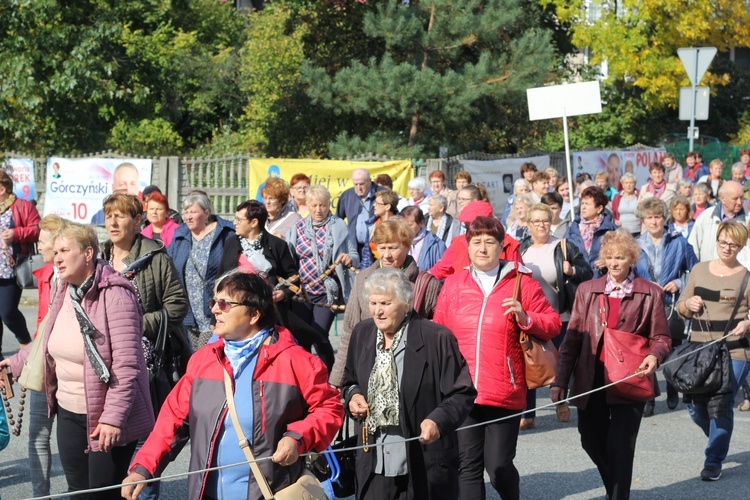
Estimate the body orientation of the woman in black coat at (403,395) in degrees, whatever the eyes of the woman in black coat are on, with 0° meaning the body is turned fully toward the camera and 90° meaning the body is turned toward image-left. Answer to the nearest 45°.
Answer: approximately 45°

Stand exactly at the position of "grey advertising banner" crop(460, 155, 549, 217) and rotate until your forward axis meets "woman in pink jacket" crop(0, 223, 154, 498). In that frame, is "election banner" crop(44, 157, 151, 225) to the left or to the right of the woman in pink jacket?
right

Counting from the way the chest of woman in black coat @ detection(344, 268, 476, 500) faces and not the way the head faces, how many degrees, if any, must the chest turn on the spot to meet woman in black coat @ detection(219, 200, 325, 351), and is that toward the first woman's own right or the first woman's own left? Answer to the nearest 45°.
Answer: approximately 135° to the first woman's own right

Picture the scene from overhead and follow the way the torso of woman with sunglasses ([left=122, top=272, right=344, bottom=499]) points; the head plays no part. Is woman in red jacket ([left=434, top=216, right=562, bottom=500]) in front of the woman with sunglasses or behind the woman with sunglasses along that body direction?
behind

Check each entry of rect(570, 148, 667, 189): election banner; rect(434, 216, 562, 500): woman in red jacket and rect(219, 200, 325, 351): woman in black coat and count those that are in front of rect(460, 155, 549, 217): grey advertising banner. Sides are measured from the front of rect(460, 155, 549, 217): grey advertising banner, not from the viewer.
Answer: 2

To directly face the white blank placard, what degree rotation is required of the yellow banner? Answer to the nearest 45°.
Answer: approximately 45° to its left

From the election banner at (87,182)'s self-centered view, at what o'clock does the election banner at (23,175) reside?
the election banner at (23,175) is roughly at 4 o'clock from the election banner at (87,182).
